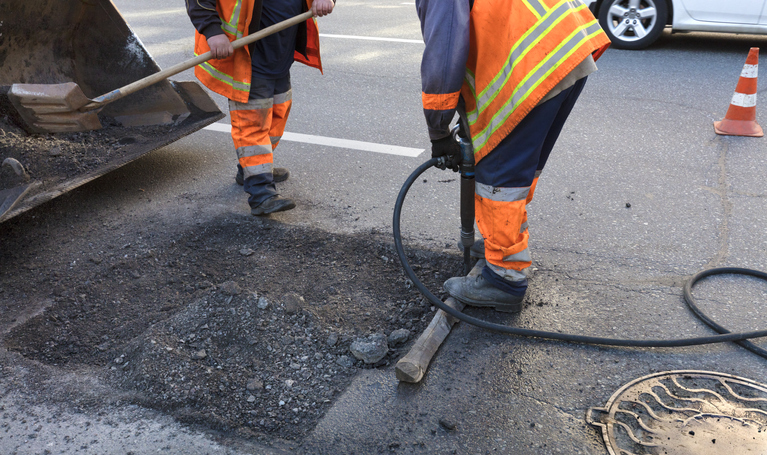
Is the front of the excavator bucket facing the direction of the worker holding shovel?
yes

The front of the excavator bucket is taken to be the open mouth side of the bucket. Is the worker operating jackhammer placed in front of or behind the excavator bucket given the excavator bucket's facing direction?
in front

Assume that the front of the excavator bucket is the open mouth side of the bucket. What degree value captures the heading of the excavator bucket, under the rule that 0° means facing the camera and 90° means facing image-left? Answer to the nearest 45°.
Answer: approximately 315°

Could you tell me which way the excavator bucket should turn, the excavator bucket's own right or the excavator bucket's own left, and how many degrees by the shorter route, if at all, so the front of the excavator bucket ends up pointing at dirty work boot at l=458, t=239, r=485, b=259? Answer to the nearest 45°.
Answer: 0° — it already faces it
